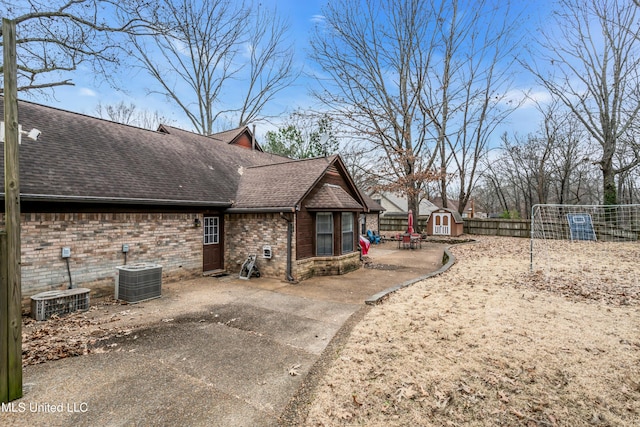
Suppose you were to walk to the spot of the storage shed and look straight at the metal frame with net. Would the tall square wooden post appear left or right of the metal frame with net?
right

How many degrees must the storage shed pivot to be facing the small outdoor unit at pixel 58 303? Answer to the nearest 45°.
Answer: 0° — it already faces it

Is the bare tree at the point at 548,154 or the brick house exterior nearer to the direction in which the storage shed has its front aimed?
the brick house exterior

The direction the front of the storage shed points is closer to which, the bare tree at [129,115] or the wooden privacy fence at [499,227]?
the bare tree

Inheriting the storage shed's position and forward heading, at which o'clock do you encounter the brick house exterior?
The brick house exterior is roughly at 1 o'clock from the storage shed.

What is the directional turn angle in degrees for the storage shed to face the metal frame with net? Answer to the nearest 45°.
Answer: approximately 45° to its left

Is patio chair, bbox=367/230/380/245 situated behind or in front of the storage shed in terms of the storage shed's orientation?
in front

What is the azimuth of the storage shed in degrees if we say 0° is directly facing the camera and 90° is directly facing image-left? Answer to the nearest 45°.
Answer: approximately 0°

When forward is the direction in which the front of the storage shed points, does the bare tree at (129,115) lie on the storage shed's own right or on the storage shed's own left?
on the storage shed's own right

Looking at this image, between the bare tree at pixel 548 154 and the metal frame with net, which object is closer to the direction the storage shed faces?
the metal frame with net

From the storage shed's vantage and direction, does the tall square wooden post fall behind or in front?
in front

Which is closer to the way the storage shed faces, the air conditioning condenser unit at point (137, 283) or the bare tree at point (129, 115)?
the air conditioning condenser unit
